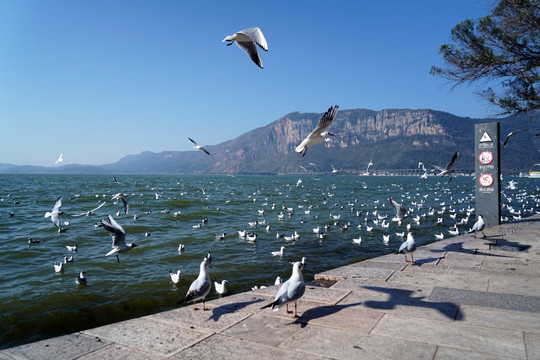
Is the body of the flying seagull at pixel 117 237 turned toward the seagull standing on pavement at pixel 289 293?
no

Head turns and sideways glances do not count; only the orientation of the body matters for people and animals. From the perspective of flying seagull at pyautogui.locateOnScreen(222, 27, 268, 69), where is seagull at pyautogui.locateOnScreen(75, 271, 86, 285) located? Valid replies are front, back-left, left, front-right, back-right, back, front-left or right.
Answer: front-right

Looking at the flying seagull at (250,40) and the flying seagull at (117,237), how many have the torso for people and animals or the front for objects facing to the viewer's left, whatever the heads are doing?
1

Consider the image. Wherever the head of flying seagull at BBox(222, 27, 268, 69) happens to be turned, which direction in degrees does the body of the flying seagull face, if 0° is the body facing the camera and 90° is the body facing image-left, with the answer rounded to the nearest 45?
approximately 90°

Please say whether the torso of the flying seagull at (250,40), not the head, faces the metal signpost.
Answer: no
